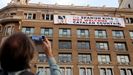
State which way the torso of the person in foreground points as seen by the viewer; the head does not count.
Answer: away from the camera

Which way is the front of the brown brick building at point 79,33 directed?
toward the camera

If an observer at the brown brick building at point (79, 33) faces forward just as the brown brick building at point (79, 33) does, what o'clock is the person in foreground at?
The person in foreground is roughly at 12 o'clock from the brown brick building.

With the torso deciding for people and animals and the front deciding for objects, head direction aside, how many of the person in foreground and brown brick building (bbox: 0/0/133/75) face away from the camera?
1

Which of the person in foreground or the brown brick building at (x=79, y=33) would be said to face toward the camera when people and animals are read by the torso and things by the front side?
the brown brick building

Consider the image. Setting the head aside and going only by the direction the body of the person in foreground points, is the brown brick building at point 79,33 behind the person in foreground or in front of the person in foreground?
in front

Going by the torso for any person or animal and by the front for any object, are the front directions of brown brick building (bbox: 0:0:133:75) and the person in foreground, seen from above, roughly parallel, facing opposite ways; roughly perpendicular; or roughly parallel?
roughly parallel, facing opposite ways
